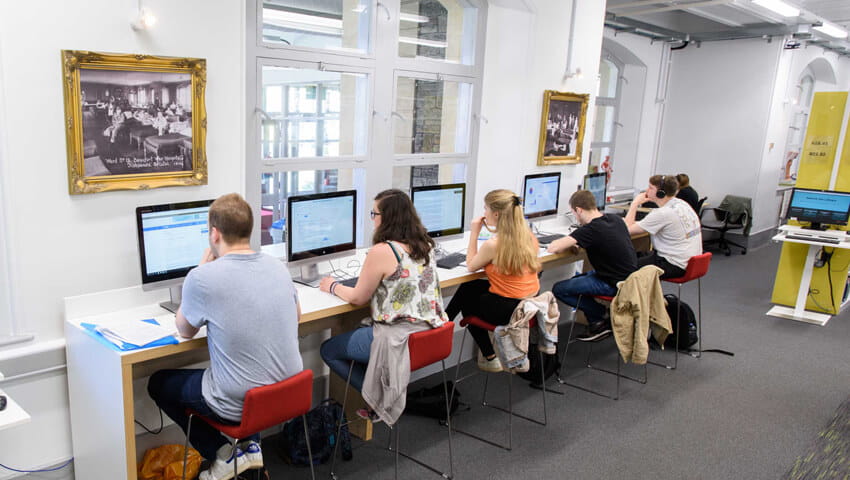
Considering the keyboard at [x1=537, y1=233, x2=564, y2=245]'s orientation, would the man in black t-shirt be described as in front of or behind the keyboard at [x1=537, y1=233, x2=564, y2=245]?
in front

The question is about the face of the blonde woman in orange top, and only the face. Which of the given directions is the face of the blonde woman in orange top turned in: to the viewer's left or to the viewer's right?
to the viewer's left

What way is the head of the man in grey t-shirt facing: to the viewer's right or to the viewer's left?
to the viewer's left

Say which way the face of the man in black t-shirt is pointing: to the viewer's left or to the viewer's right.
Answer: to the viewer's left

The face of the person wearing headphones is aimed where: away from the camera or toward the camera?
away from the camera

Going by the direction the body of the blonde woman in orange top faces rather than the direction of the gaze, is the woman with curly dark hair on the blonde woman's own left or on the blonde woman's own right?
on the blonde woman's own left

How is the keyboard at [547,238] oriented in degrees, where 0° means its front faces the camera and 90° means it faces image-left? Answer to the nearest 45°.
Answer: approximately 315°

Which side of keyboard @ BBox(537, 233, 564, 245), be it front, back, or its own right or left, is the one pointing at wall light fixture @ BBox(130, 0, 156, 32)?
right

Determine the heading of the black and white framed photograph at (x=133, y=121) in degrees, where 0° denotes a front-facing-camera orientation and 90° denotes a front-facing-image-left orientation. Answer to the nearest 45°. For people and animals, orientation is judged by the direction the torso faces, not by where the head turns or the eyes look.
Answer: approximately 315°

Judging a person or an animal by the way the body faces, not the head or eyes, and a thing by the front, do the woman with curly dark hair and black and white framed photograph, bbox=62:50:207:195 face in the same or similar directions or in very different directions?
very different directions

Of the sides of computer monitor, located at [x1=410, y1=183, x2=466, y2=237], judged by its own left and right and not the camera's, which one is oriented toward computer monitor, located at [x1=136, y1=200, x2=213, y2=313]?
right

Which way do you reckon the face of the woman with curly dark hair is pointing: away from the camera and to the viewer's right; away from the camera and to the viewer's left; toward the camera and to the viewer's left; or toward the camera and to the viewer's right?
away from the camera and to the viewer's left

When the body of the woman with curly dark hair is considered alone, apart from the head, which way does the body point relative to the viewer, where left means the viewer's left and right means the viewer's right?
facing away from the viewer and to the left of the viewer

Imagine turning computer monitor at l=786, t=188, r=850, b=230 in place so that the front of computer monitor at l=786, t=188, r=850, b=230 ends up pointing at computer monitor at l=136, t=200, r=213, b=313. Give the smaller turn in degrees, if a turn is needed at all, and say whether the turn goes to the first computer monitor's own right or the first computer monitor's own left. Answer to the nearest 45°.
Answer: approximately 45° to the first computer monitor's own right
